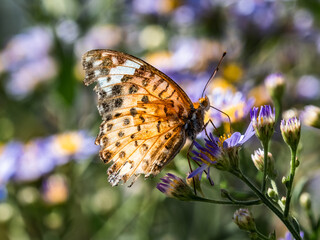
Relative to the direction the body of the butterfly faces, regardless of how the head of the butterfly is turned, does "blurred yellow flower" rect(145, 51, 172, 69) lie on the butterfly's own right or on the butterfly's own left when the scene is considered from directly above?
on the butterfly's own left

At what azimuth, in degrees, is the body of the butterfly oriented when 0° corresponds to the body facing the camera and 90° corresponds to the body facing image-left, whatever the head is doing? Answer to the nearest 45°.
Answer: approximately 270°

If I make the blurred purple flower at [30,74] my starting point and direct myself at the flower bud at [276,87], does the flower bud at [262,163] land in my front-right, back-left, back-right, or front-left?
front-right

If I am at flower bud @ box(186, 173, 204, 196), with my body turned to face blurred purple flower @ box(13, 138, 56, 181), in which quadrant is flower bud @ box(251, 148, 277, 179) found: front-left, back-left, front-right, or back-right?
back-right

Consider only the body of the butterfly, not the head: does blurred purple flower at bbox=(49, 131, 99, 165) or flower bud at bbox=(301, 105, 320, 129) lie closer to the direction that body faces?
the flower bud
